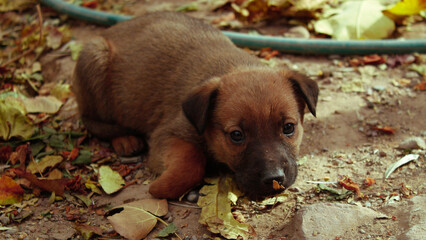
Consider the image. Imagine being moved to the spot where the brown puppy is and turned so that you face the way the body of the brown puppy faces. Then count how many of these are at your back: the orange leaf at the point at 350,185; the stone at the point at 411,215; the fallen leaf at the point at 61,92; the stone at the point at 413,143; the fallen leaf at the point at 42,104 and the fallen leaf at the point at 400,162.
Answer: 2

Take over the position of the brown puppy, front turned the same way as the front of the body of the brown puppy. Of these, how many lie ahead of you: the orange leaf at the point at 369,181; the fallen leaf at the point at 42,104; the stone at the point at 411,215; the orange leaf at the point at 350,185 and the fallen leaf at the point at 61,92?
3

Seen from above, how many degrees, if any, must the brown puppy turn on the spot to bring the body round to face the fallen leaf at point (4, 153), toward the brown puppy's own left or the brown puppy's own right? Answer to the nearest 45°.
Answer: approximately 135° to the brown puppy's own right

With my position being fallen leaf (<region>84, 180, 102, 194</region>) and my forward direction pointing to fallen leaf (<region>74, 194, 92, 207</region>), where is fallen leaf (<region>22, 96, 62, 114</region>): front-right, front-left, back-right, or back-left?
back-right

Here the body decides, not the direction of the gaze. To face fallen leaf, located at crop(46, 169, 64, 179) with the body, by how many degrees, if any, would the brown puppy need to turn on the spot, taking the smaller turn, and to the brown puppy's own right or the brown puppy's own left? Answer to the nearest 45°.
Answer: approximately 135° to the brown puppy's own right

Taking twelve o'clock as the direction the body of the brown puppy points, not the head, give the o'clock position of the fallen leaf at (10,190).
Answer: The fallen leaf is roughly at 4 o'clock from the brown puppy.

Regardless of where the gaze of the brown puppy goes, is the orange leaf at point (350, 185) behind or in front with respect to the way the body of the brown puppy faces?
in front

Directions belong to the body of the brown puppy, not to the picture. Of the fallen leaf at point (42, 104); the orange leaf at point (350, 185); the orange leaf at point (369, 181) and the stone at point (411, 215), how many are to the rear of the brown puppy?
1

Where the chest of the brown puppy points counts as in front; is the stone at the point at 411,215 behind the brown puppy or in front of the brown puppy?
in front

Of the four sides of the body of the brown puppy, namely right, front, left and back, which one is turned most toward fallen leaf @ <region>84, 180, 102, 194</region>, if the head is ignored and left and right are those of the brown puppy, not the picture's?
right

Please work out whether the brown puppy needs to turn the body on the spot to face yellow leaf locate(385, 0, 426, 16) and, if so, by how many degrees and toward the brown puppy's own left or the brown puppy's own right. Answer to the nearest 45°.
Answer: approximately 90° to the brown puppy's own left

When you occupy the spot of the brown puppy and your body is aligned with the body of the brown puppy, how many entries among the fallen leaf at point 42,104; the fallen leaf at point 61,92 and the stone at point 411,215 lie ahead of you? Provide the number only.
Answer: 1

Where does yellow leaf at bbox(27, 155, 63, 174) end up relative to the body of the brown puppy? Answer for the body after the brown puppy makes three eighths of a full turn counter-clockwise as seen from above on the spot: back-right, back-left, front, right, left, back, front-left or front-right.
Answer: left

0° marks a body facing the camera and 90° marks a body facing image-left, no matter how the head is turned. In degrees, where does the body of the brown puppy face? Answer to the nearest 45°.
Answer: approximately 315°

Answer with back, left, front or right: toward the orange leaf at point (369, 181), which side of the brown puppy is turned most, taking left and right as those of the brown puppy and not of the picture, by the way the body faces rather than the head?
front
